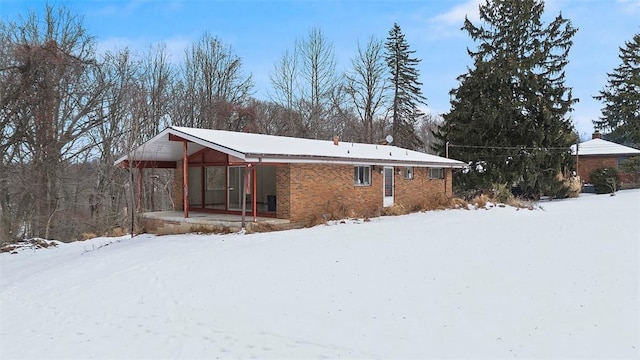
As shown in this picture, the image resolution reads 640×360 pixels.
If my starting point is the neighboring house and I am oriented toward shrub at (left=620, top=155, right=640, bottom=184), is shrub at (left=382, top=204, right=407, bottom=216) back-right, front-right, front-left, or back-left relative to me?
front-right

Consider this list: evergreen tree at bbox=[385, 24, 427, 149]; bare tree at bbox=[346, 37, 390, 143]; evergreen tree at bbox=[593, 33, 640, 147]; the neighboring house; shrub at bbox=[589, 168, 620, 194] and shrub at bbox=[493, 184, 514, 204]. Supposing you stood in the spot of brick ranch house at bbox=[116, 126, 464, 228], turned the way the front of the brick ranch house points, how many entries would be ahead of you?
0

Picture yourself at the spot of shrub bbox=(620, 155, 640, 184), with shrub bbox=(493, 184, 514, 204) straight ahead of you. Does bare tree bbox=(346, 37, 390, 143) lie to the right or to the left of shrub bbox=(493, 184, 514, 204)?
right

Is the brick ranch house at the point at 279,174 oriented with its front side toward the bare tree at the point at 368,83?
no

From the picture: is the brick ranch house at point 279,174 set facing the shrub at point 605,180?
no

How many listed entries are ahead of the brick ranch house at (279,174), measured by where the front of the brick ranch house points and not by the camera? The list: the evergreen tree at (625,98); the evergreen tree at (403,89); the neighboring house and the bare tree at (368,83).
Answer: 0

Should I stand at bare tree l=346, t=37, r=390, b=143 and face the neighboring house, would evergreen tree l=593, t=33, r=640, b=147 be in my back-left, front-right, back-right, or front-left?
front-left

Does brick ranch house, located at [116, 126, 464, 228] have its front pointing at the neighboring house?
no

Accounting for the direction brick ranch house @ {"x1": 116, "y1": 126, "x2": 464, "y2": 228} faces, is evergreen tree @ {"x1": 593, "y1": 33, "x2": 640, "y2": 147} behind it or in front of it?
behind
